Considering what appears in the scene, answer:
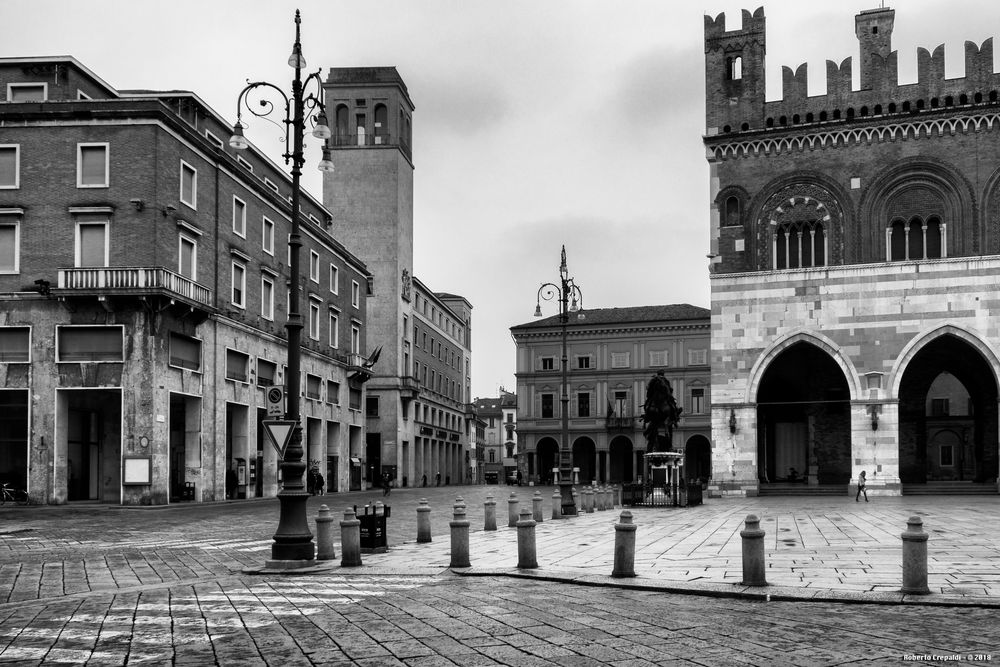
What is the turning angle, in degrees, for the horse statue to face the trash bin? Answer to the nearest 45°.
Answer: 0° — it already faces it

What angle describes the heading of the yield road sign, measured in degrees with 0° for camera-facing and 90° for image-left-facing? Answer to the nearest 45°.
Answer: approximately 0°

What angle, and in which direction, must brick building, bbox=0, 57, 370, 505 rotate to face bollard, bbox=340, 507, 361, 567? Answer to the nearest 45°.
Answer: approximately 45° to its right
